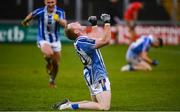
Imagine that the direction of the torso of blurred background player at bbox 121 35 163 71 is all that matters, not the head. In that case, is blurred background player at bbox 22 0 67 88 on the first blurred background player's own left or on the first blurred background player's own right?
on the first blurred background player's own right

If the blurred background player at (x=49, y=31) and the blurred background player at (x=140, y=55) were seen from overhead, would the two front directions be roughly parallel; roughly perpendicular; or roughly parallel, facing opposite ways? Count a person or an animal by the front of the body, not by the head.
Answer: roughly perpendicular

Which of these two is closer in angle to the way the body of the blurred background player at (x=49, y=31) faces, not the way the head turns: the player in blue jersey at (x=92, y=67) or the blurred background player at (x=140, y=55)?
the player in blue jersey

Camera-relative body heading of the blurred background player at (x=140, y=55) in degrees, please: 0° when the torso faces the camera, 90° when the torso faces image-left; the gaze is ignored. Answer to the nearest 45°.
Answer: approximately 270°

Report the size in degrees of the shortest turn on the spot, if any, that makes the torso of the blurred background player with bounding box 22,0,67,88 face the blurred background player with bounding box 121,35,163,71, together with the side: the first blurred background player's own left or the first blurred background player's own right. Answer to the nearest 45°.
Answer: approximately 135° to the first blurred background player's own left

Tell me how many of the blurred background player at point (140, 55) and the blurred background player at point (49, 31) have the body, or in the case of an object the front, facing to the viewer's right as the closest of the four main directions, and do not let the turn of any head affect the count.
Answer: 1

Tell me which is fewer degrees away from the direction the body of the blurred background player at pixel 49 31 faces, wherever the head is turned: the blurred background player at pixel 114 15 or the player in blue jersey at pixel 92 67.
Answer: the player in blue jersey

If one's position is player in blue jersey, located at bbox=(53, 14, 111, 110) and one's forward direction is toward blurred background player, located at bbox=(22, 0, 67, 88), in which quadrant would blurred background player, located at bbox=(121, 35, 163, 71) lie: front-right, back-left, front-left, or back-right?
front-right

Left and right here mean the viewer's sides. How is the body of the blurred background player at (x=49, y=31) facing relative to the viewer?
facing the viewer

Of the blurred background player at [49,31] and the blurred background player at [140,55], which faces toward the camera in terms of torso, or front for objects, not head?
the blurred background player at [49,31]

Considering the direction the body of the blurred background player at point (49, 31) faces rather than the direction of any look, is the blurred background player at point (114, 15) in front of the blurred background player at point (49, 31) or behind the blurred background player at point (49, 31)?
behind
